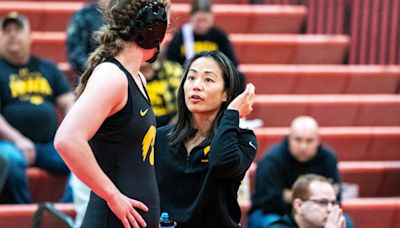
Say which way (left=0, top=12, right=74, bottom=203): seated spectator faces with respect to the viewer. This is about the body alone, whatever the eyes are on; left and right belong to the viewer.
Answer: facing the viewer

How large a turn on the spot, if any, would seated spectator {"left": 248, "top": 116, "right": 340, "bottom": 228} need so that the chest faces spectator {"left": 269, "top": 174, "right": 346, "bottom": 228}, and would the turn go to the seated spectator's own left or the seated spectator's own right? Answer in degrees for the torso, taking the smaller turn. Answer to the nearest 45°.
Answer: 0° — they already face them

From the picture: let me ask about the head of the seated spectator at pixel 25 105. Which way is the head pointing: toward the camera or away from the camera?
toward the camera

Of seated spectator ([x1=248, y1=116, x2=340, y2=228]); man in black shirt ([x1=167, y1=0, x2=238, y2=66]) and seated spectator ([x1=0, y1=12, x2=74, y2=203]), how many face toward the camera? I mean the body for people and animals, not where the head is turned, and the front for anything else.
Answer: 3

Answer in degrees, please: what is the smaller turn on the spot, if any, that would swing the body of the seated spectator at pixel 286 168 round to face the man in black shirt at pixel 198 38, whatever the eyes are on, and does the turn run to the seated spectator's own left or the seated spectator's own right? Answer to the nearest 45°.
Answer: approximately 135° to the seated spectator's own right

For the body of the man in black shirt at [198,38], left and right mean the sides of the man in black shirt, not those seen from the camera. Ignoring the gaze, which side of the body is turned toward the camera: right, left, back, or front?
front

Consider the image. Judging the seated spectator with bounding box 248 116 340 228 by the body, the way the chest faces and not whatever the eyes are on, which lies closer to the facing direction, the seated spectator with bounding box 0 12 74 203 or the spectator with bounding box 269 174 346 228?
the spectator

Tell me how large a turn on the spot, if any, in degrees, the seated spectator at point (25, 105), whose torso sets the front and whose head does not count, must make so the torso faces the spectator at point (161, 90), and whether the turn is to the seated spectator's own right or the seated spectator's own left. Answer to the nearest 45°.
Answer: approximately 90° to the seated spectator's own left

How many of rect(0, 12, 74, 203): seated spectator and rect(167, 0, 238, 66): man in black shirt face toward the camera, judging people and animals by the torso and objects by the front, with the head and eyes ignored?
2

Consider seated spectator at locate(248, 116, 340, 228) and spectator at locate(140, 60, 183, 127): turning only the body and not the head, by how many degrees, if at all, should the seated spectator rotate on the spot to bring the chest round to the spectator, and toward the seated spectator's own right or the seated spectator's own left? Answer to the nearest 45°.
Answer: approximately 90° to the seated spectator's own right

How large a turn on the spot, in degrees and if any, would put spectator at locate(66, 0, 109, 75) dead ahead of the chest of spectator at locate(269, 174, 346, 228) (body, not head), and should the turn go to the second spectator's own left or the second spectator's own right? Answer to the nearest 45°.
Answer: approximately 180°

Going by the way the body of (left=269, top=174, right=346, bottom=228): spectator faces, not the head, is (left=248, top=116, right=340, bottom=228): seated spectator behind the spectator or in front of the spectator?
behind
